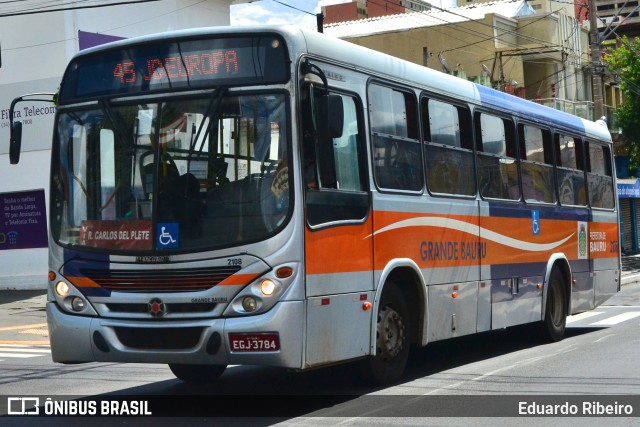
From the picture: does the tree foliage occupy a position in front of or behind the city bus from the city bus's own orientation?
behind

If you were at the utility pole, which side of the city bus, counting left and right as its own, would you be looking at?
back

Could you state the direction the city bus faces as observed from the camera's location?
facing the viewer and to the left of the viewer
